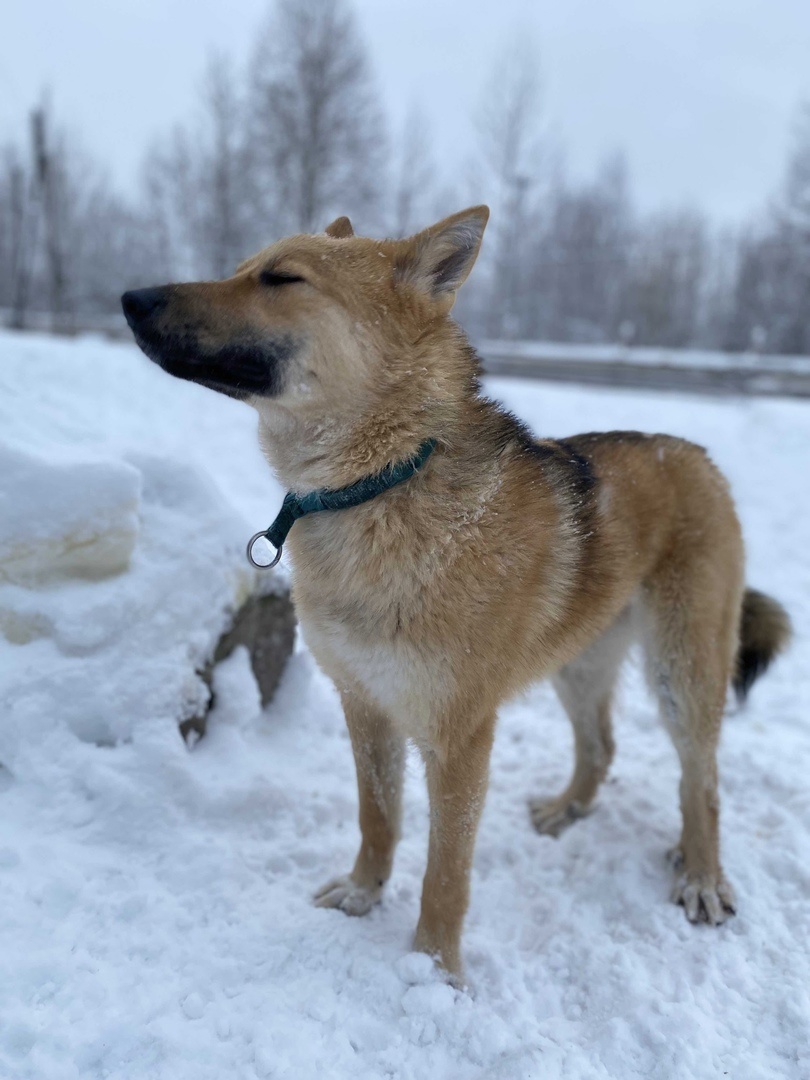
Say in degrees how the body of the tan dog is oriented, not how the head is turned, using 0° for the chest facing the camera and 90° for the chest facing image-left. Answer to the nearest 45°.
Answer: approximately 45°

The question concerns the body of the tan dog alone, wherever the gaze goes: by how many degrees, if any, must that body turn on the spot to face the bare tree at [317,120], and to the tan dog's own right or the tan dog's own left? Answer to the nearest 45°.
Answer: approximately 135° to the tan dog's own right

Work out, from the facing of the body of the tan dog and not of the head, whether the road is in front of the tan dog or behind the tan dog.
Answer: behind
